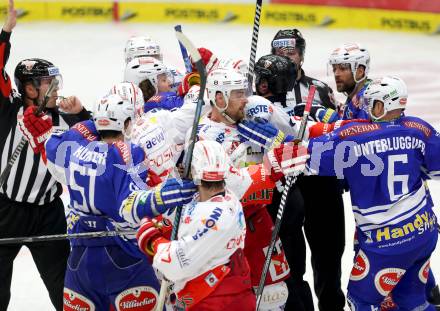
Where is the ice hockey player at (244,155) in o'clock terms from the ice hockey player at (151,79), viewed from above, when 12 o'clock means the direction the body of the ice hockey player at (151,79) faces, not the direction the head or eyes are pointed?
the ice hockey player at (244,155) is roughly at 2 o'clock from the ice hockey player at (151,79).

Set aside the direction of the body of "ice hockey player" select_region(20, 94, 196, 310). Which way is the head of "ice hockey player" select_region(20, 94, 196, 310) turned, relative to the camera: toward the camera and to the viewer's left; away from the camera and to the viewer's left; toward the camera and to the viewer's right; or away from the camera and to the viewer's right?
away from the camera and to the viewer's right

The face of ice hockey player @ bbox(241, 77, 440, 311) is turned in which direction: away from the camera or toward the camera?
away from the camera

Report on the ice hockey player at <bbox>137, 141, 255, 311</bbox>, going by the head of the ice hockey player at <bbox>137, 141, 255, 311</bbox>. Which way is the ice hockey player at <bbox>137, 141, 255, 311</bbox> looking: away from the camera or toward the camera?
away from the camera

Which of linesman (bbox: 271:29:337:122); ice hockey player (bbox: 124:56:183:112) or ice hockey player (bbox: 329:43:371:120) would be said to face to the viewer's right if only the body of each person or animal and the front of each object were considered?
ice hockey player (bbox: 124:56:183:112)

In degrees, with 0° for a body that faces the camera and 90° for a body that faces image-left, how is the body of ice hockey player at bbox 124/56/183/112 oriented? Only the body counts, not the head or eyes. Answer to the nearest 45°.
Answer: approximately 270°

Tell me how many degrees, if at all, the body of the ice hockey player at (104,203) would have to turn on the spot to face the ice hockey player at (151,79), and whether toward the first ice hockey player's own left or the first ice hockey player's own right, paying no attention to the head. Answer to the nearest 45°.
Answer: approximately 45° to the first ice hockey player's own left

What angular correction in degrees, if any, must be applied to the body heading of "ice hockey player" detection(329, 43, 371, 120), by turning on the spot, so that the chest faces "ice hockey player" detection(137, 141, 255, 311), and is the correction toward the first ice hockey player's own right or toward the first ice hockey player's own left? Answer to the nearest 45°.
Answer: approximately 45° to the first ice hockey player's own left

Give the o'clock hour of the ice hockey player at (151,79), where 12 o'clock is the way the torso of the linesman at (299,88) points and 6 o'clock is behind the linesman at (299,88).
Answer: the ice hockey player at (151,79) is roughly at 1 o'clock from the linesman at (299,88).

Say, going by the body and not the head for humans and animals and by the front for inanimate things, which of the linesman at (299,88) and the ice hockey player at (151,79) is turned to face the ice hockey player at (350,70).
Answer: the ice hockey player at (151,79)

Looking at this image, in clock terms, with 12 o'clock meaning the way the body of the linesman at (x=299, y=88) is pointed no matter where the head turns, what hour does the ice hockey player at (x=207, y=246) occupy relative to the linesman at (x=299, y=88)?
the ice hockey player at (x=207, y=246) is roughly at 11 o'clock from the linesman at (x=299, y=88).
